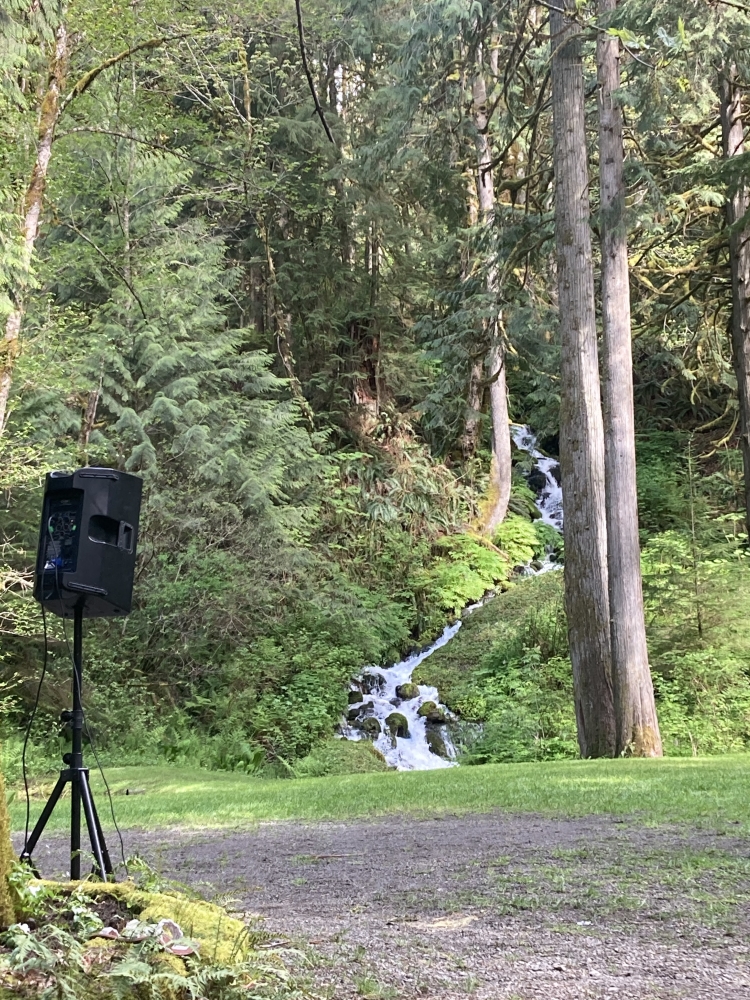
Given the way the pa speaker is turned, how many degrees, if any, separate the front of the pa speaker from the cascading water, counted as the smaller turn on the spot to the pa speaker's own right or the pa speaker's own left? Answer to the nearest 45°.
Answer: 0° — it already faces it

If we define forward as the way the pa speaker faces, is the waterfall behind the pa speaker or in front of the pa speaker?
in front

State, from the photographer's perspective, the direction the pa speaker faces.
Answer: facing away from the viewer and to the right of the viewer

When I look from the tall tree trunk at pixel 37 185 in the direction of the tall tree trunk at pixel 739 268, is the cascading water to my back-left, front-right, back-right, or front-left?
front-left

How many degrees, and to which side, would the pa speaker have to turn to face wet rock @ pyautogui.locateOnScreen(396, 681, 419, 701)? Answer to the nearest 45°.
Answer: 0° — it already faces it

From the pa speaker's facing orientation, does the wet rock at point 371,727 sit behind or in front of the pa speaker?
in front

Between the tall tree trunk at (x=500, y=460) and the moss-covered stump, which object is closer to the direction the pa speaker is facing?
the tall tree trunk

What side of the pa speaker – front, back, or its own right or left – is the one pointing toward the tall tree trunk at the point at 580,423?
front

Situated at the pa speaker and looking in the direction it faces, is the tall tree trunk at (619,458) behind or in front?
in front
